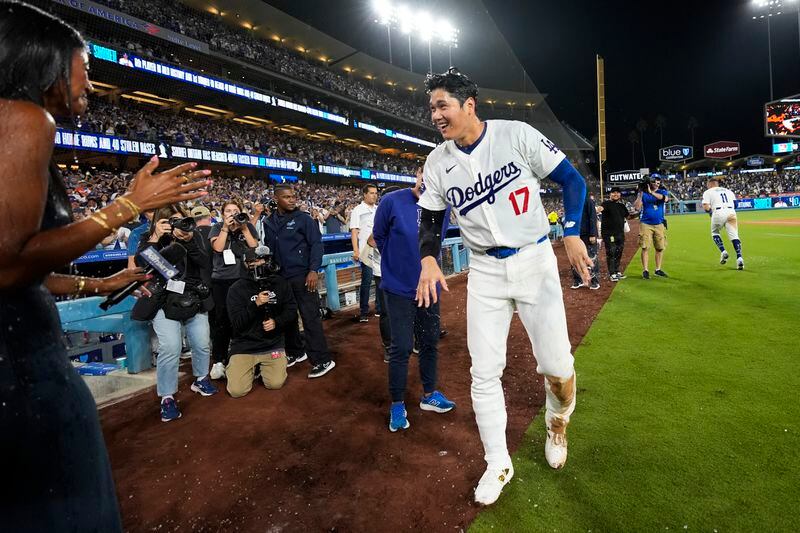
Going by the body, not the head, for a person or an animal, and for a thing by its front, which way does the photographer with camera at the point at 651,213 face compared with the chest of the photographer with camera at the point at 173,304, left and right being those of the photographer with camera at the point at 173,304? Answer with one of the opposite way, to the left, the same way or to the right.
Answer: to the right

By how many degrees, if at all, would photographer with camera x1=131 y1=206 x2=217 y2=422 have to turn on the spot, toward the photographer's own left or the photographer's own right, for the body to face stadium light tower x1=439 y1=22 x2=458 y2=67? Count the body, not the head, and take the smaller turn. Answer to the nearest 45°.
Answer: approximately 90° to the photographer's own left

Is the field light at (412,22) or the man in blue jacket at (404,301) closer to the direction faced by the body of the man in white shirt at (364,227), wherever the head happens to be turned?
the man in blue jacket

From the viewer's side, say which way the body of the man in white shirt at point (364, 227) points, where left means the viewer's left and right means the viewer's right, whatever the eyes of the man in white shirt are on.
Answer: facing the viewer and to the right of the viewer

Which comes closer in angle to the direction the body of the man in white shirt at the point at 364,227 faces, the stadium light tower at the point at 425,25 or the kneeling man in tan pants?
the kneeling man in tan pants

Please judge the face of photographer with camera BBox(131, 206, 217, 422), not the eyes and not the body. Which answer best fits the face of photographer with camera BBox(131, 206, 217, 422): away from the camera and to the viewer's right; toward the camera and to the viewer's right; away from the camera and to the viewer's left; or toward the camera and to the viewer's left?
toward the camera and to the viewer's right

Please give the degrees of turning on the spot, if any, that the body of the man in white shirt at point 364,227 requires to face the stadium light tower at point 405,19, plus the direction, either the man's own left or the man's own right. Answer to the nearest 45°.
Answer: approximately 135° to the man's own left

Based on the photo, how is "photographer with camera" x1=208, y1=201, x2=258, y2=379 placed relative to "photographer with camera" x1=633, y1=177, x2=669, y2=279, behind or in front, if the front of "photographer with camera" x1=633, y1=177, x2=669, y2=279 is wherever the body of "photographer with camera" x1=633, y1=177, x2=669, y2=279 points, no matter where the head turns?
in front

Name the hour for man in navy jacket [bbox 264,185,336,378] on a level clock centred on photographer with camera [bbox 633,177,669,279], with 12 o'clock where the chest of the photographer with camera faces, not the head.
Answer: The man in navy jacket is roughly at 1 o'clock from the photographer with camera.
